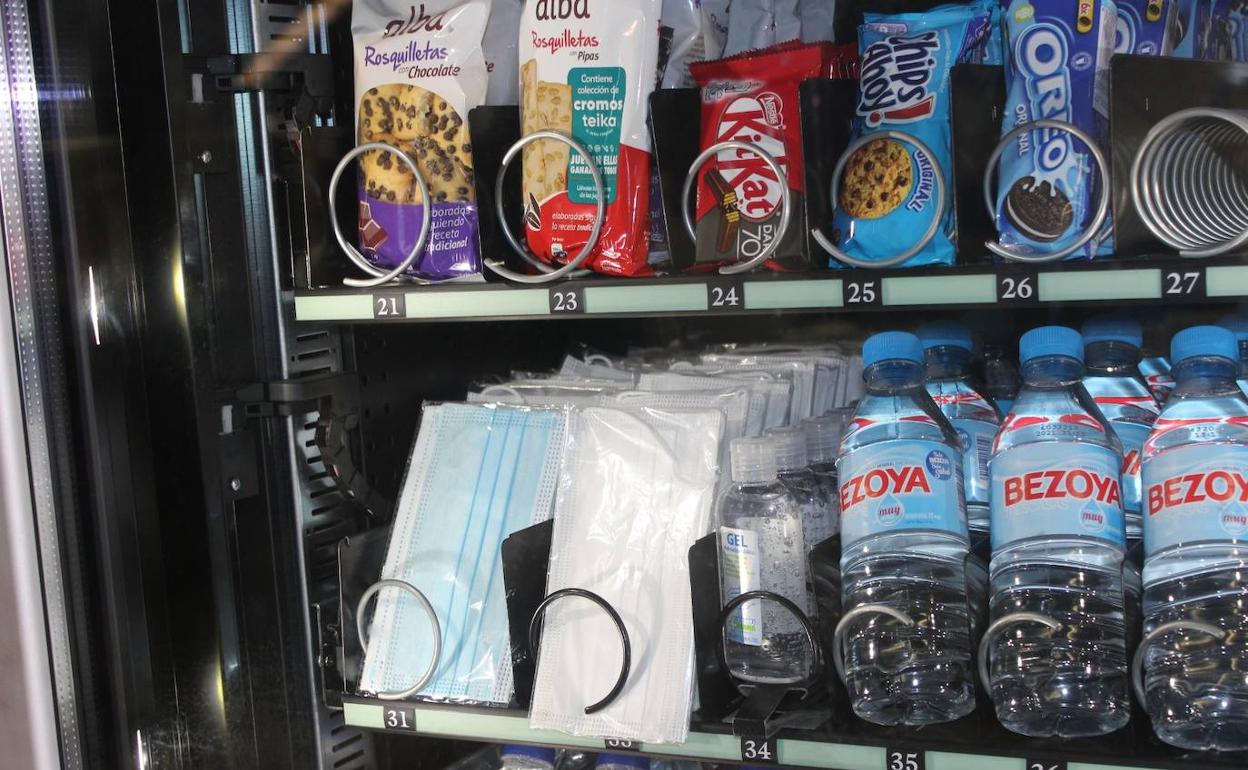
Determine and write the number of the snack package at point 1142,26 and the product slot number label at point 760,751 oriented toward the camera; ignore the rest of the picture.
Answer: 2

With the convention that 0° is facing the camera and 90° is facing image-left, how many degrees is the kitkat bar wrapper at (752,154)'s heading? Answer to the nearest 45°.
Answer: approximately 0°
